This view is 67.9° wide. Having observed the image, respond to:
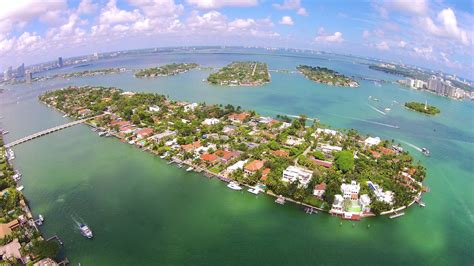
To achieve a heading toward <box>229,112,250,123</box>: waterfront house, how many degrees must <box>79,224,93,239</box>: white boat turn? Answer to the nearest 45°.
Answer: approximately 90° to its left

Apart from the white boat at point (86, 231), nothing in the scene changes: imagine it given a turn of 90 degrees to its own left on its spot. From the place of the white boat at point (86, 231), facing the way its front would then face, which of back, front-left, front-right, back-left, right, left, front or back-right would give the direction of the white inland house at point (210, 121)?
front

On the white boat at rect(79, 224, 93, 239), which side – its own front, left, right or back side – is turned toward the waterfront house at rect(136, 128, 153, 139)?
left

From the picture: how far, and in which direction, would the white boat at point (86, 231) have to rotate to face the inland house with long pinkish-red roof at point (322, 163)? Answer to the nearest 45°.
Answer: approximately 45° to its left

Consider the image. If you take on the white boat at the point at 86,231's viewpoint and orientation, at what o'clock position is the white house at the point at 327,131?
The white house is roughly at 10 o'clock from the white boat.

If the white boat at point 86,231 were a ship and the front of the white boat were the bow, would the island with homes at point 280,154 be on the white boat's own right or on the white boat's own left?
on the white boat's own left

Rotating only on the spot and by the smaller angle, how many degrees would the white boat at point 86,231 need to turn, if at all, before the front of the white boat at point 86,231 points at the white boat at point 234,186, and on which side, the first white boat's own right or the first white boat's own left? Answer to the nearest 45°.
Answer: approximately 45° to the first white boat's own left

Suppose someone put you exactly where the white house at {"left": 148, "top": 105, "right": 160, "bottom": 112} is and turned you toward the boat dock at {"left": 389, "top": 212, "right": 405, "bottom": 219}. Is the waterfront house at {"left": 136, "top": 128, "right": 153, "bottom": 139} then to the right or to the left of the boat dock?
right

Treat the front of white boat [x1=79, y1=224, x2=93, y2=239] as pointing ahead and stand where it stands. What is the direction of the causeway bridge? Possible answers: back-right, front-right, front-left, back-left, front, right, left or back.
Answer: back-left

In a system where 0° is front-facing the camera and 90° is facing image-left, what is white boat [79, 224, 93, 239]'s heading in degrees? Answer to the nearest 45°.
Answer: approximately 315°

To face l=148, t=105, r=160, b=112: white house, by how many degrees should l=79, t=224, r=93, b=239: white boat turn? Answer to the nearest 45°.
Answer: approximately 135° to its left

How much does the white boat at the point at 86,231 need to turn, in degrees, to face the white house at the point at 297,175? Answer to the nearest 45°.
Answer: approximately 45° to its left
